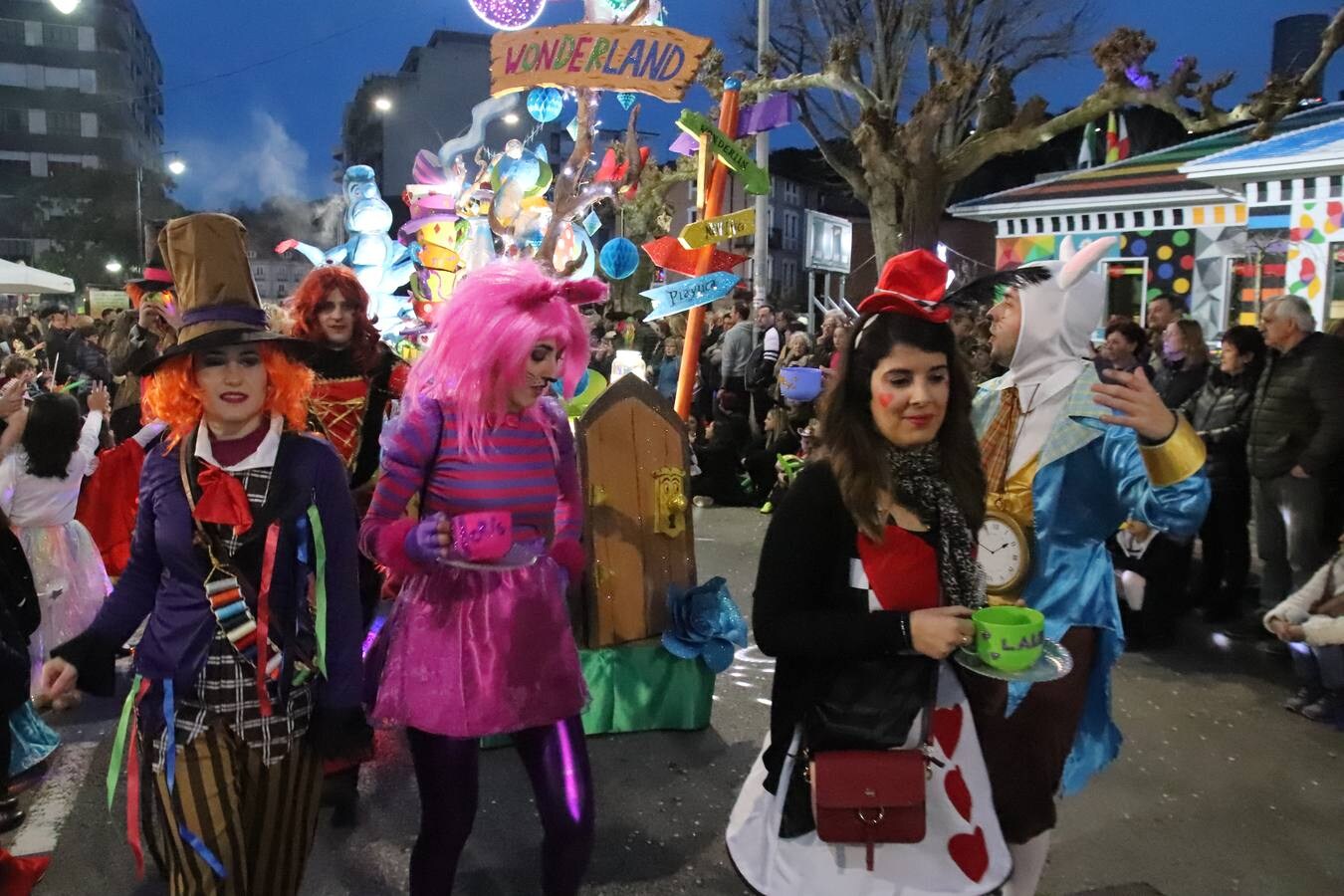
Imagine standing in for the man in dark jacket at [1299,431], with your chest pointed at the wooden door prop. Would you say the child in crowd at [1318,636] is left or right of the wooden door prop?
left

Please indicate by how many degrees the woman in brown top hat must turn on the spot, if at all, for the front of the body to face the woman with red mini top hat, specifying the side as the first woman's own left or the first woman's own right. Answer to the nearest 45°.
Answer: approximately 45° to the first woman's own left

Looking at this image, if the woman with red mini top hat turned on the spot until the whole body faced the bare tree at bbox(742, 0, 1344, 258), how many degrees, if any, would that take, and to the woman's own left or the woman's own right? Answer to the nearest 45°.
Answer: approximately 135° to the woman's own left

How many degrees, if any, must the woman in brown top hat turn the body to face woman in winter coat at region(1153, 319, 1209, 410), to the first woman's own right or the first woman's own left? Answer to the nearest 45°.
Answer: approximately 90° to the first woman's own left

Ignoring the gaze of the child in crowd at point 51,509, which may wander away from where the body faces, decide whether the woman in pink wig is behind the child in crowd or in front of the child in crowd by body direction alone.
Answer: behind

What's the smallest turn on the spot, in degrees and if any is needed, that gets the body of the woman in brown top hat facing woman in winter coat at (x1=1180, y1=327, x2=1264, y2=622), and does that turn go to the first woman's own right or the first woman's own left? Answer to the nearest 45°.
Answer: approximately 90° to the first woman's own left

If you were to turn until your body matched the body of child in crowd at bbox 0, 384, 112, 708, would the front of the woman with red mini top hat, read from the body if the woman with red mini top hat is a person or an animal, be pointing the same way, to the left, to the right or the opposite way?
the opposite way

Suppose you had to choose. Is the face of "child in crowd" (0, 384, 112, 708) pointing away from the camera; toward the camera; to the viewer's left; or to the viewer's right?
away from the camera

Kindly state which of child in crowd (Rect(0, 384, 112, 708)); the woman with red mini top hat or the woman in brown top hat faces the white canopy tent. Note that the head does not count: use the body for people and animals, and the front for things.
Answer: the child in crowd

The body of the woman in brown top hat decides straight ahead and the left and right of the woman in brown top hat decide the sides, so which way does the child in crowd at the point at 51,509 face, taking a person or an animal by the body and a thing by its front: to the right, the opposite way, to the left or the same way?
the opposite way

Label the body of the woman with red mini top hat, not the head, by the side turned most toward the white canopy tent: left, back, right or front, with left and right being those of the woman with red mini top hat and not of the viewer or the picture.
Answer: back

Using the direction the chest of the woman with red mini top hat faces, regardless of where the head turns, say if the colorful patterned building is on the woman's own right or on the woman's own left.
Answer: on the woman's own left

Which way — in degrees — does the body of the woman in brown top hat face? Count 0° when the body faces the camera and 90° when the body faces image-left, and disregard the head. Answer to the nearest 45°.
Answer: approximately 0°

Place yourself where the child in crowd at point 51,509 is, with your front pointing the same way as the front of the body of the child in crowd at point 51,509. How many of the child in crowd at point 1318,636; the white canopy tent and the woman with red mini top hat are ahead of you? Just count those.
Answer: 1

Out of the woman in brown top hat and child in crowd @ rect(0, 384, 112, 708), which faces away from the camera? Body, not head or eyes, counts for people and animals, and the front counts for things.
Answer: the child in crowd

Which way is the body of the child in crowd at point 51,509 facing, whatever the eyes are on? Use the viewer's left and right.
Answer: facing away from the viewer

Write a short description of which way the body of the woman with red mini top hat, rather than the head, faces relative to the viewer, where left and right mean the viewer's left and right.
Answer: facing the viewer and to the right of the viewer

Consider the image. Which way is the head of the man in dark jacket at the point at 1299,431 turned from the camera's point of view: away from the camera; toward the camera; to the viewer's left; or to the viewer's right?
to the viewer's left

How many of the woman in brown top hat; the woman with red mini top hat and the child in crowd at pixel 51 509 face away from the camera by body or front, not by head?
1
